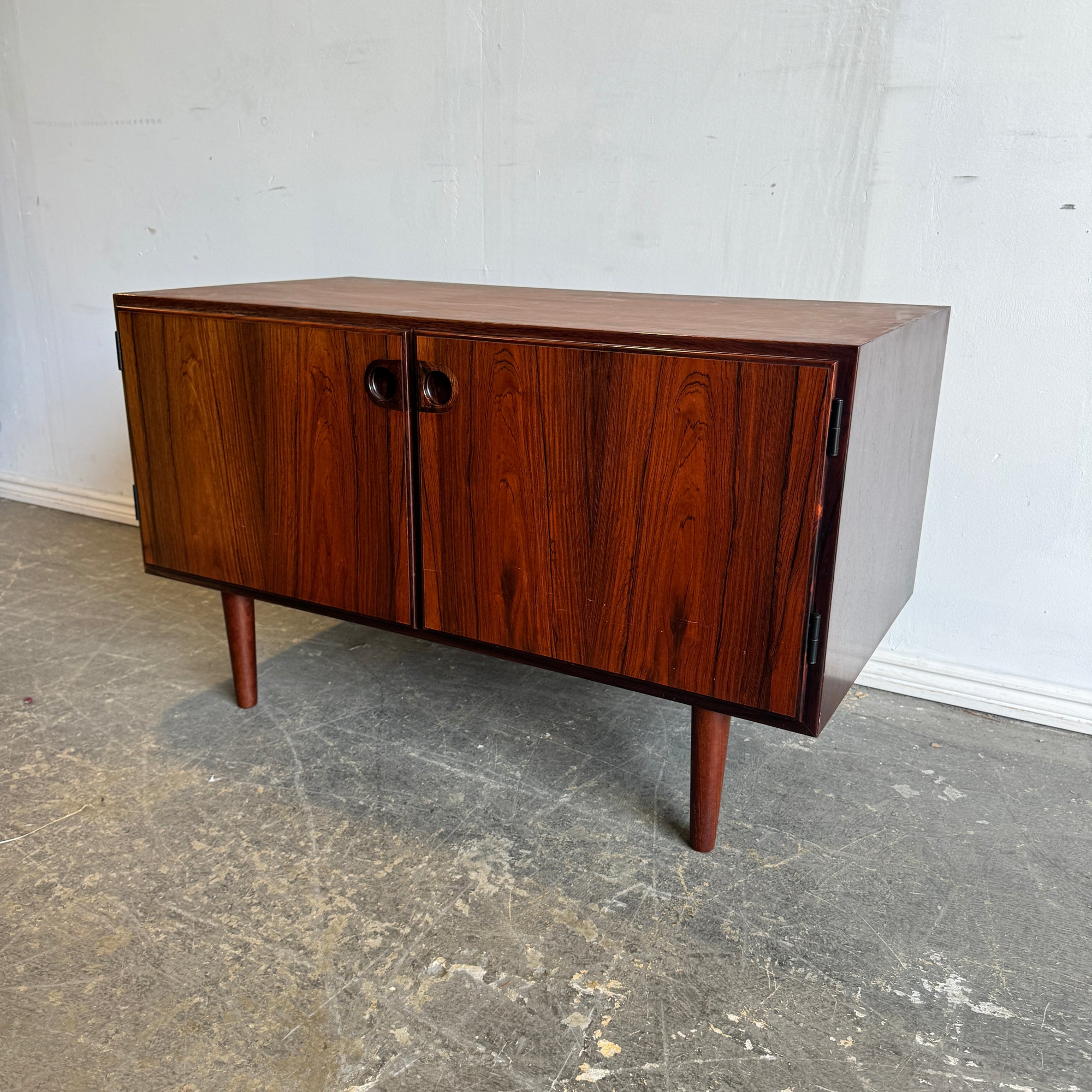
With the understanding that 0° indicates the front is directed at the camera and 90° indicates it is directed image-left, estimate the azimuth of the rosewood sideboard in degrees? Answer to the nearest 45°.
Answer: approximately 45°
